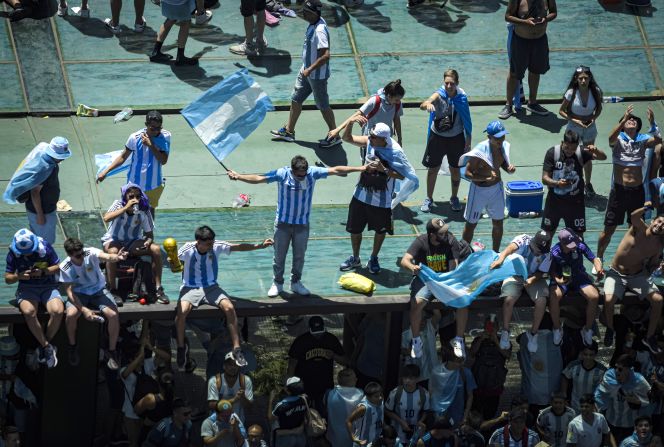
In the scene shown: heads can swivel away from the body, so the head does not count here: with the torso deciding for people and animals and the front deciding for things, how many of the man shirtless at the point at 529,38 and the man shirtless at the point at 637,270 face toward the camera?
2

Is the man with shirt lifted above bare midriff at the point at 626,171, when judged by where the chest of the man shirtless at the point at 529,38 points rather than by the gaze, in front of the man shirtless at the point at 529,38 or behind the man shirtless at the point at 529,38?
in front

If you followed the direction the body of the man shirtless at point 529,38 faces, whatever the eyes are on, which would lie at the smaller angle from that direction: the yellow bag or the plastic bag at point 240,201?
the yellow bag

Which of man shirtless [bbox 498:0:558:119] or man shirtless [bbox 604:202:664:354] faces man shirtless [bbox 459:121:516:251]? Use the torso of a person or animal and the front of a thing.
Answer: man shirtless [bbox 498:0:558:119]

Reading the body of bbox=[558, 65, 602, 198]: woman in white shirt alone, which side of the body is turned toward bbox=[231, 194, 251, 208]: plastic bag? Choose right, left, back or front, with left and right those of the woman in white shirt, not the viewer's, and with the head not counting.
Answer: right

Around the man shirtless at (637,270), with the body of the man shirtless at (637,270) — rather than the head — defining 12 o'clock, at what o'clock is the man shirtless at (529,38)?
the man shirtless at (529,38) is roughly at 5 o'clock from the man shirtless at (637,270).

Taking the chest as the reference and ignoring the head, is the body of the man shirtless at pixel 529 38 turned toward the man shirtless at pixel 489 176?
yes

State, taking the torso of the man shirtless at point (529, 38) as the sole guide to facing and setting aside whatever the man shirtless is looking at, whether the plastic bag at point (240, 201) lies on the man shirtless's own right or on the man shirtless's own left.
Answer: on the man shirtless's own right

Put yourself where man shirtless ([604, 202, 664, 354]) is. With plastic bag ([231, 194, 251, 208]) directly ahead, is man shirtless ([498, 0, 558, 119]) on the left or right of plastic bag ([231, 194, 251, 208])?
right

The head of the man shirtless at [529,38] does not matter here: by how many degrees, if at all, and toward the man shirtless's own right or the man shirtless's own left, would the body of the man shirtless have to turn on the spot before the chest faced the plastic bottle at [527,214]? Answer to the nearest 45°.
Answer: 0° — they already face it
